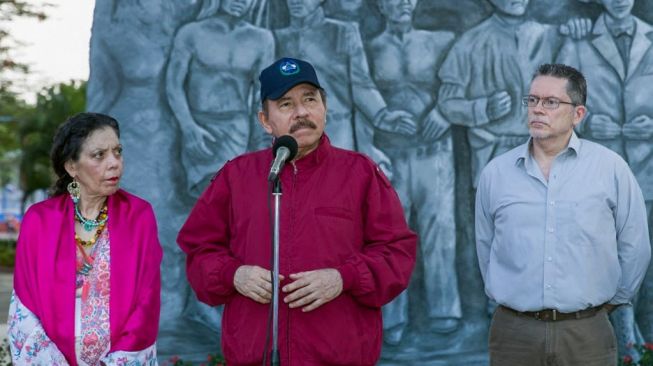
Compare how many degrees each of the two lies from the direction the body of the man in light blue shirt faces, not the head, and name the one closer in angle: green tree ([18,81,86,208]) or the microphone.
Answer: the microphone

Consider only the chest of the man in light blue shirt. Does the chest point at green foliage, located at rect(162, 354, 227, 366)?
no

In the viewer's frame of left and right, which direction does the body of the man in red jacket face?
facing the viewer

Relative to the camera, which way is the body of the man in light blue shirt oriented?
toward the camera

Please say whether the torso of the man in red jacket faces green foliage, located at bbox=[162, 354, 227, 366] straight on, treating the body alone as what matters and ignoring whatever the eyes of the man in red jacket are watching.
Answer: no

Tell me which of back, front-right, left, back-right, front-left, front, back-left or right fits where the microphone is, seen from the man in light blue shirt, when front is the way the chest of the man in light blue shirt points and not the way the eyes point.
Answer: front-right

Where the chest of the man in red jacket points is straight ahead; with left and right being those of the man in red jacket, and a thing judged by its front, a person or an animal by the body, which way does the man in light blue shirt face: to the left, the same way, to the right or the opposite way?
the same way

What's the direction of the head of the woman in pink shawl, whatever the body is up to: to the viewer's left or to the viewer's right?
to the viewer's right

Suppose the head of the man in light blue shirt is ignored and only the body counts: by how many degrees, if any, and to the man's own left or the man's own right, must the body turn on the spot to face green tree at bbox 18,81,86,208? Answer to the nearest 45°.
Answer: approximately 135° to the man's own right

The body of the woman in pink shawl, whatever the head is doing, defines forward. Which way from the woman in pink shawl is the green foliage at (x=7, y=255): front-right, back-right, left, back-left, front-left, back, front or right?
back

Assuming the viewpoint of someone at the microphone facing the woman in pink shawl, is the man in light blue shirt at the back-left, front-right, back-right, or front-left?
back-right

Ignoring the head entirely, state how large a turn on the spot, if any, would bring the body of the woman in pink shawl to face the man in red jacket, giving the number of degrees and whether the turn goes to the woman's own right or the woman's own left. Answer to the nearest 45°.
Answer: approximately 45° to the woman's own left

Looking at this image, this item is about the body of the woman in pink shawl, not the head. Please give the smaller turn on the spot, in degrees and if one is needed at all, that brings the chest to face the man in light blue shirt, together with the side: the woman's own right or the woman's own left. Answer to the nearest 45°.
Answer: approximately 90° to the woman's own left

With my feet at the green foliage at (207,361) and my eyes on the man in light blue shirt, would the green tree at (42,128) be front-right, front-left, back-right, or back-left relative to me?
back-left
